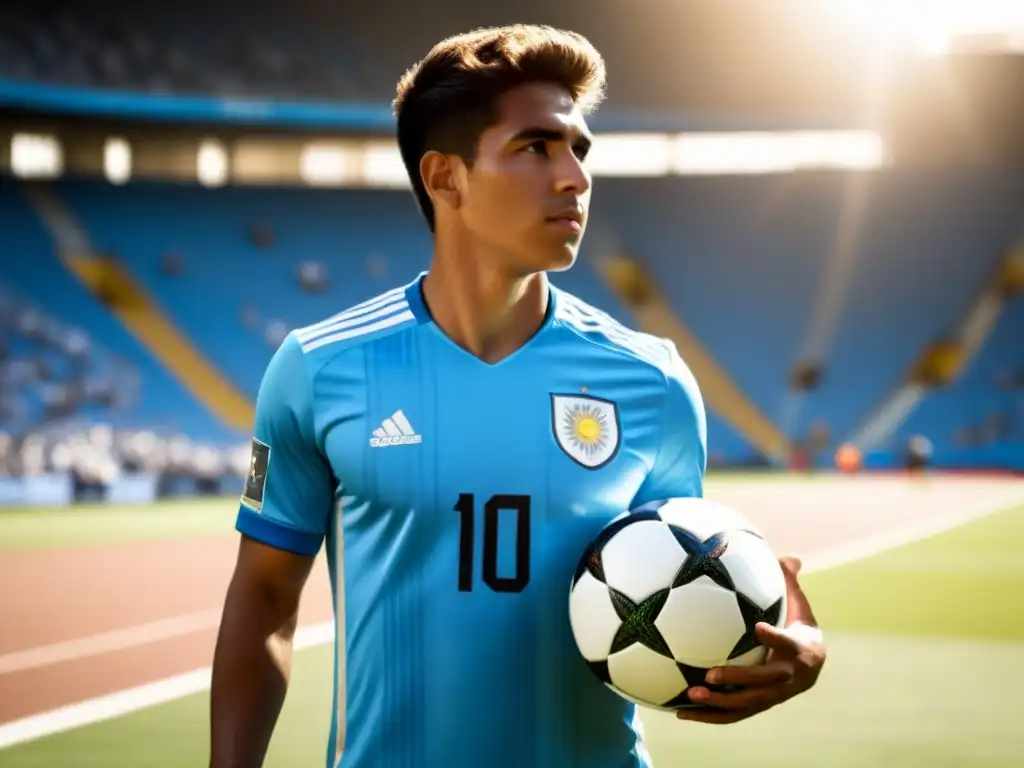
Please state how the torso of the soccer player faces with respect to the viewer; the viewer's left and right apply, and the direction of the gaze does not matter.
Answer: facing the viewer

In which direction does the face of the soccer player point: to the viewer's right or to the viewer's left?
to the viewer's right

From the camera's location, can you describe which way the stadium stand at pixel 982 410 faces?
facing the viewer and to the left of the viewer

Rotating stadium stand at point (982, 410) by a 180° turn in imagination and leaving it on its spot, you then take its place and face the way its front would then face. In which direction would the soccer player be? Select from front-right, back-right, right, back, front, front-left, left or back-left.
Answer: back-right
